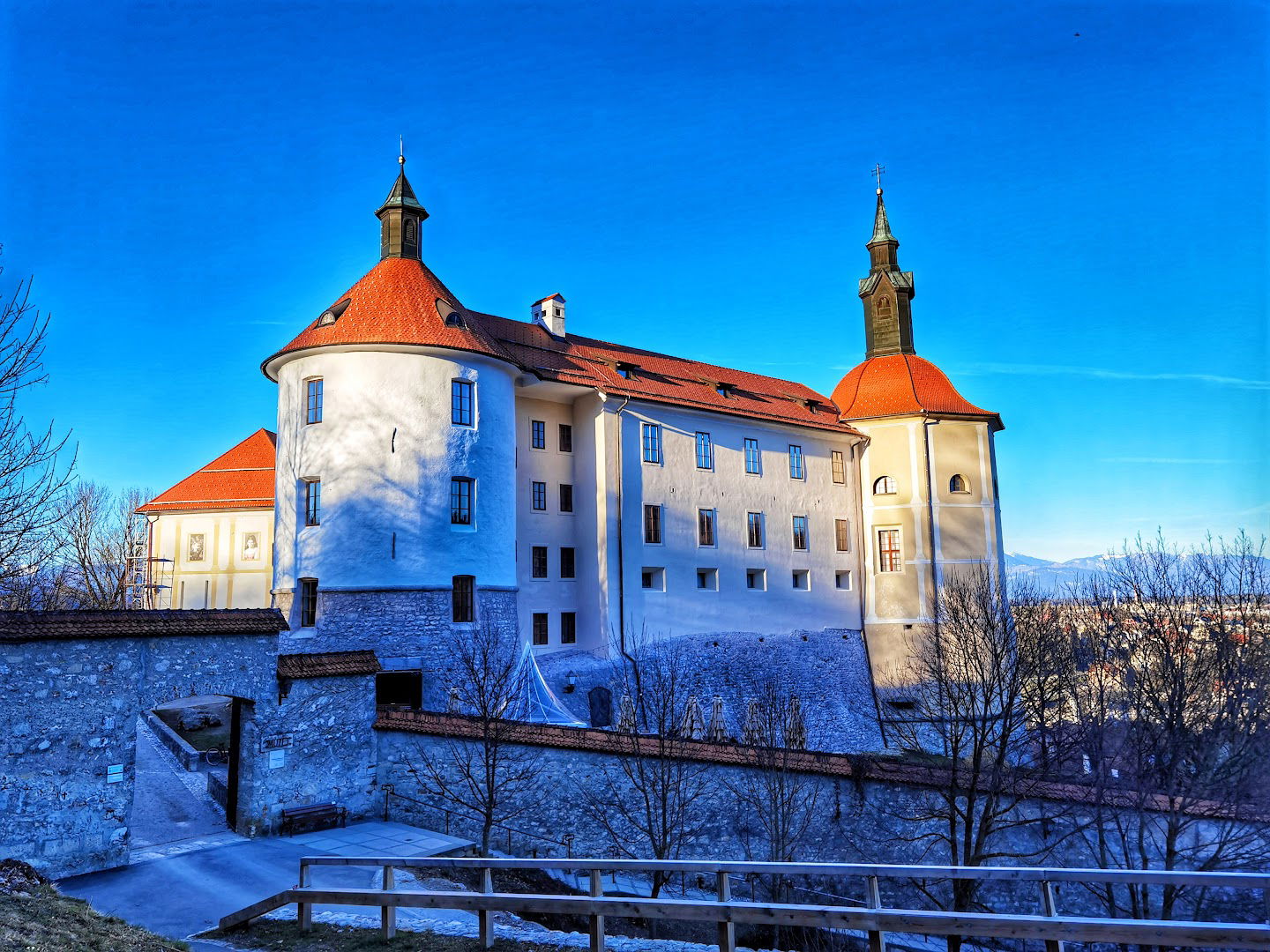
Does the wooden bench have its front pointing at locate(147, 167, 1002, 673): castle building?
no

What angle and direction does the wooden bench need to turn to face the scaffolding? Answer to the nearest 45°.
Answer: approximately 135° to its left

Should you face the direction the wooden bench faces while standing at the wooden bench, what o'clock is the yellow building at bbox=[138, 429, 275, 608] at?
The yellow building is roughly at 7 o'clock from the wooden bench.

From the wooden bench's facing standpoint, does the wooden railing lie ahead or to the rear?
ahead

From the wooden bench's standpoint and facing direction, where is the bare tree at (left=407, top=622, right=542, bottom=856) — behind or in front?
in front

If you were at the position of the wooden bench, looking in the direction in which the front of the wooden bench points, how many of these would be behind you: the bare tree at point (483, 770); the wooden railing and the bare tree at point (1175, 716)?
0

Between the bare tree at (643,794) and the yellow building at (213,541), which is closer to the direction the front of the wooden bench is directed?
the bare tree

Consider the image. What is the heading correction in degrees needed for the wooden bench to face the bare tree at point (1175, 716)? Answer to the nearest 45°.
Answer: approximately 45° to its left

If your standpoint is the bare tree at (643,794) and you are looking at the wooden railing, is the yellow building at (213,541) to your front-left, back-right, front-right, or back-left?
back-right

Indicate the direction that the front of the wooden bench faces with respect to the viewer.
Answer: facing the viewer and to the right of the viewer

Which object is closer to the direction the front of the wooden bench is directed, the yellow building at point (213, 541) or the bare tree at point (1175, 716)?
the bare tree

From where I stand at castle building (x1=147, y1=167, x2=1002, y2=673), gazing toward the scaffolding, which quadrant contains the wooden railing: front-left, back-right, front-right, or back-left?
back-left
